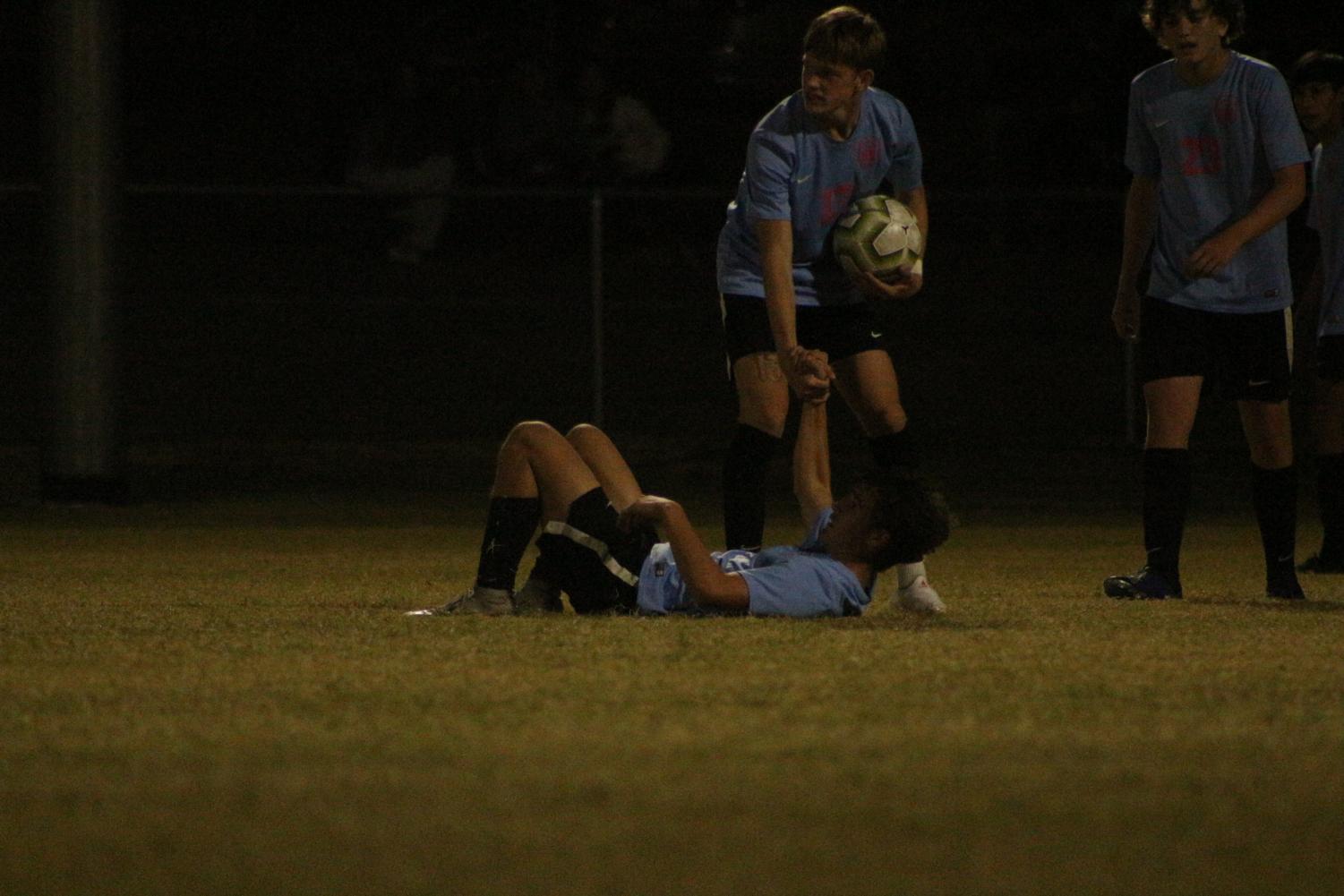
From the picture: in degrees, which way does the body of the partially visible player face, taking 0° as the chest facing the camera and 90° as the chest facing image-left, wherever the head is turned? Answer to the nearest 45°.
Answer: approximately 45°

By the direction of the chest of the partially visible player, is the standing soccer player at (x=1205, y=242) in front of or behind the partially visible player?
in front

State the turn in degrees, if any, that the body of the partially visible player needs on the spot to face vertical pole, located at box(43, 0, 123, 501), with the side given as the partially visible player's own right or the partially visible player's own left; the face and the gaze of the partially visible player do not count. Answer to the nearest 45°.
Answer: approximately 45° to the partially visible player's own right

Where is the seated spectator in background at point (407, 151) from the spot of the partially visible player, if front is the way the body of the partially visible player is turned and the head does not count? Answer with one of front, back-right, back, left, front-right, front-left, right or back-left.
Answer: right

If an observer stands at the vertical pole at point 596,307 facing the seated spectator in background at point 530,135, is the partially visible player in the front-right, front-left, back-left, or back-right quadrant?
back-right

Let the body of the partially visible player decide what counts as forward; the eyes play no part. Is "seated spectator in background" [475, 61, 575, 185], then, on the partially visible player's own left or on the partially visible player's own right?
on the partially visible player's own right
